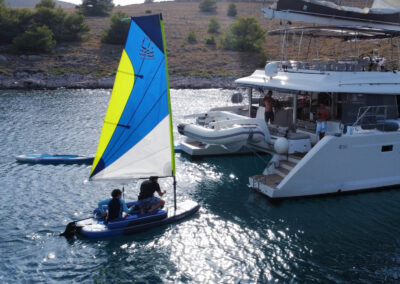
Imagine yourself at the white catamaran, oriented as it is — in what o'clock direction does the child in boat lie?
The child in boat is roughly at 6 o'clock from the white catamaran.

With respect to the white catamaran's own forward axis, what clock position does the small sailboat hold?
The small sailboat is roughly at 6 o'clock from the white catamaran.

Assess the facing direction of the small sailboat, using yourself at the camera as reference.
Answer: facing away from the viewer and to the right of the viewer

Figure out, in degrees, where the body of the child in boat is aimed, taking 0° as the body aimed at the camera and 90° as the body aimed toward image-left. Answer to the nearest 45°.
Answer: approximately 225°

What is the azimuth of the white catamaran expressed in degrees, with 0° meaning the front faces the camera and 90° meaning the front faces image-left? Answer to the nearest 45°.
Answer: approximately 225°

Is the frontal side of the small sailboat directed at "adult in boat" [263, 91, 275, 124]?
yes

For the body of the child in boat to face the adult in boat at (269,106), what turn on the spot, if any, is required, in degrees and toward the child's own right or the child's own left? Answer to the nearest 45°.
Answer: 0° — they already face them
